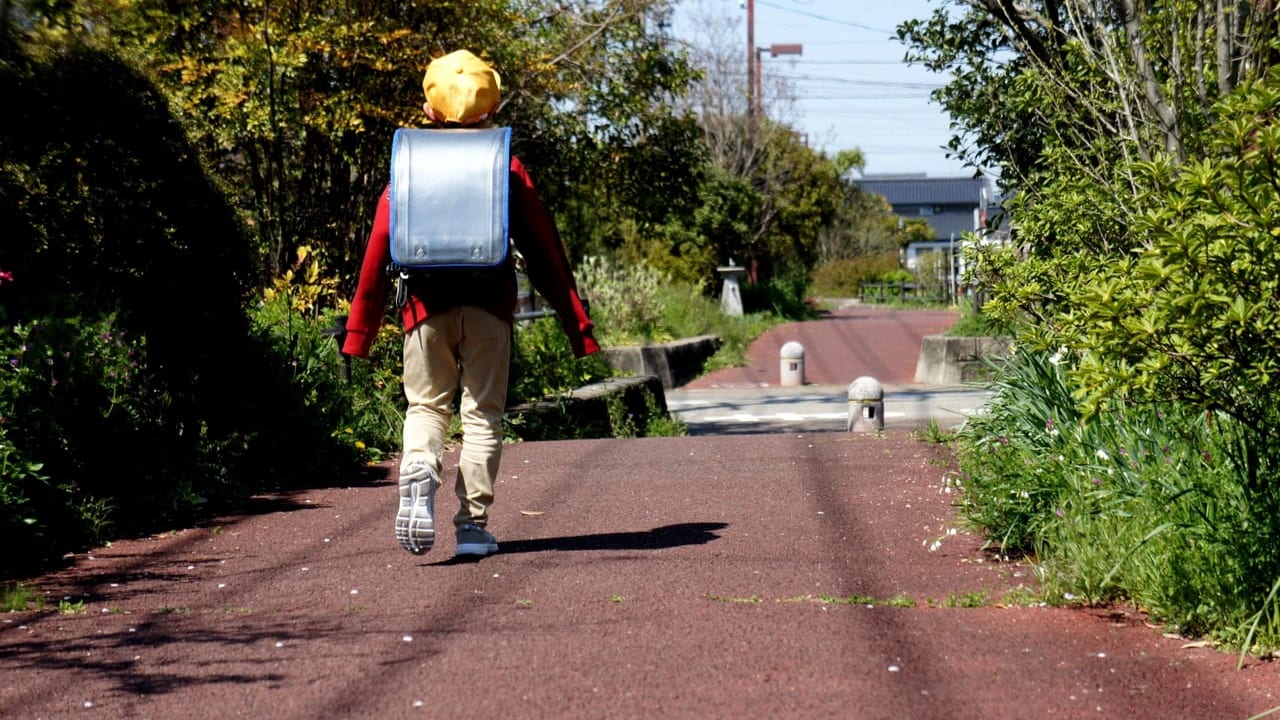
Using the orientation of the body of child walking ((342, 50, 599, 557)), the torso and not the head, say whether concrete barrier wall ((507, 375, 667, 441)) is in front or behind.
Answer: in front

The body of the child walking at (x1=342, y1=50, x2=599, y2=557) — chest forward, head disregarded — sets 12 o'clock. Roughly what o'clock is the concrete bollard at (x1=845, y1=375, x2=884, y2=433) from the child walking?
The concrete bollard is roughly at 1 o'clock from the child walking.

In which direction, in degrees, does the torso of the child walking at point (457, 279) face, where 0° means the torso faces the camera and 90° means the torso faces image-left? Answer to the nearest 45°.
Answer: approximately 180°

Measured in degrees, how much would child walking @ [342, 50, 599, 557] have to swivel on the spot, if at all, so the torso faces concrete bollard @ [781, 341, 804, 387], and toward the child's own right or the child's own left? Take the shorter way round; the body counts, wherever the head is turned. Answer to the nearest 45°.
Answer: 0° — they already face it

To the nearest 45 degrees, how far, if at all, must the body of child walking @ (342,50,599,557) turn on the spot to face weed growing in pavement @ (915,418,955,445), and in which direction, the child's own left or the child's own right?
approximately 45° to the child's own right

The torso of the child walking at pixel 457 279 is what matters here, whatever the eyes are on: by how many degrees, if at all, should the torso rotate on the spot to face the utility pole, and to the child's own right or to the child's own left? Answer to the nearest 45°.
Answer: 0° — they already face it

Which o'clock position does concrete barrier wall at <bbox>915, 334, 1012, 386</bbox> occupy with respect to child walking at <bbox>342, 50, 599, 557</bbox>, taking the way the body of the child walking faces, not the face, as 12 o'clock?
The concrete barrier wall is roughly at 1 o'clock from the child walking.

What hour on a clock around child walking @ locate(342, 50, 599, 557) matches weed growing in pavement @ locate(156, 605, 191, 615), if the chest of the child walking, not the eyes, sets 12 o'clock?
The weed growing in pavement is roughly at 8 o'clock from the child walking.

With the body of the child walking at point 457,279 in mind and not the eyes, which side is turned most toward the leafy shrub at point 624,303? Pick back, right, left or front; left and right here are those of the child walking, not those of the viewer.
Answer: front

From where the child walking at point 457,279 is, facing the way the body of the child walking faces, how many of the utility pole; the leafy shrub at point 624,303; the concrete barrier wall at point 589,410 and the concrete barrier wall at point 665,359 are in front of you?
4

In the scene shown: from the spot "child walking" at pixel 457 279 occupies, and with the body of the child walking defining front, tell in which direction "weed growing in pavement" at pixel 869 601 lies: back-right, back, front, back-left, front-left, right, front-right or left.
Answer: back-right

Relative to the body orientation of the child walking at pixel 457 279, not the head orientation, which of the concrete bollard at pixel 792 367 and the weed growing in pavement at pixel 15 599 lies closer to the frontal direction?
the concrete bollard

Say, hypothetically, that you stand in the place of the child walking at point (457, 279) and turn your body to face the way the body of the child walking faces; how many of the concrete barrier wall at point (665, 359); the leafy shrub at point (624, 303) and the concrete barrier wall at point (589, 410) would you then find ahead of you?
3

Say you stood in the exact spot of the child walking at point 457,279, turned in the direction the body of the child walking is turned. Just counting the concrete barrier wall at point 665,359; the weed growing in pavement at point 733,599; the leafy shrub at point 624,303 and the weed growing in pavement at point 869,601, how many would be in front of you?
2

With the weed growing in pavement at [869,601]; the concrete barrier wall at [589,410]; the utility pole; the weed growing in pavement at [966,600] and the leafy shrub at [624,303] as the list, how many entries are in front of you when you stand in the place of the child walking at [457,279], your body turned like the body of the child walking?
3

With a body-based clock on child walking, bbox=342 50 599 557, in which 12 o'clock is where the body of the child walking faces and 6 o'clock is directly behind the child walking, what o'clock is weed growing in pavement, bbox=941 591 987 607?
The weed growing in pavement is roughly at 4 o'clock from the child walking.

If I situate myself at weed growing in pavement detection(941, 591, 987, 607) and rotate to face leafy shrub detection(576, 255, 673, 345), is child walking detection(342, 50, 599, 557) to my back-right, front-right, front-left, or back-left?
front-left

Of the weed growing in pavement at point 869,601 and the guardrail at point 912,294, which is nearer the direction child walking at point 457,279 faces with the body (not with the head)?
the guardrail

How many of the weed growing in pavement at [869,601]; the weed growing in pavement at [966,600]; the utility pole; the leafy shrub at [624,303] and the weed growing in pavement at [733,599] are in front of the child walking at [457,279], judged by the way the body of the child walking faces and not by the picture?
2

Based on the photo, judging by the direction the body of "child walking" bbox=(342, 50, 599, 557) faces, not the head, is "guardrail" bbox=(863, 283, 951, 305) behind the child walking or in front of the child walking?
in front

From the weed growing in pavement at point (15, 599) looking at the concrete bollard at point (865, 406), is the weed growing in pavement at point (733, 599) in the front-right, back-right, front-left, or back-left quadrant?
front-right
